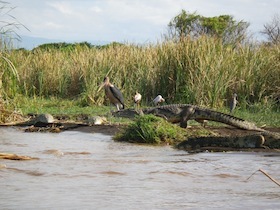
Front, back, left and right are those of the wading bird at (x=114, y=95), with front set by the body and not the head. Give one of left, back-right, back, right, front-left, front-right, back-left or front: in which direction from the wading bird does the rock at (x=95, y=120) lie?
left

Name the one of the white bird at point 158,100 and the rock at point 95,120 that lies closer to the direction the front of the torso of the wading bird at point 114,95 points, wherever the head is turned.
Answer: the rock

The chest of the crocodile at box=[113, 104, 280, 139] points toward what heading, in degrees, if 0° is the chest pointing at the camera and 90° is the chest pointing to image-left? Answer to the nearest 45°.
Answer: approximately 90°

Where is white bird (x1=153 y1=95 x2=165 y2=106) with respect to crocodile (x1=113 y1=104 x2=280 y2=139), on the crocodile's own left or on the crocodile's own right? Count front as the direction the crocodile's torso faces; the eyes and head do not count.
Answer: on the crocodile's own right

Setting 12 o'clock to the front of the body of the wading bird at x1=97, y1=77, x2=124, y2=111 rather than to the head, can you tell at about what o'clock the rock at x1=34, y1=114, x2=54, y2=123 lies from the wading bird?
The rock is roughly at 10 o'clock from the wading bird.

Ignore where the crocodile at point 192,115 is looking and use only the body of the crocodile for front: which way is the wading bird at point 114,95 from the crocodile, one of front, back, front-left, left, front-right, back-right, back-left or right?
front-right

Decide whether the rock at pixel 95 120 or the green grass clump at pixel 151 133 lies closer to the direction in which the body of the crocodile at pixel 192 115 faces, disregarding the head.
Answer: the rock

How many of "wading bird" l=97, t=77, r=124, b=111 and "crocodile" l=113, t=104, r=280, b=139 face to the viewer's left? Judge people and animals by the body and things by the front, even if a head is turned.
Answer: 2

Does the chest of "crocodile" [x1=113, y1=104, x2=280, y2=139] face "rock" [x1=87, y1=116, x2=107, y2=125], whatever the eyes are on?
yes

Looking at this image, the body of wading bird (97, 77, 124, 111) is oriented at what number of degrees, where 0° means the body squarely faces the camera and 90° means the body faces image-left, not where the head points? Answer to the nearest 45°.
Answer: approximately 90°

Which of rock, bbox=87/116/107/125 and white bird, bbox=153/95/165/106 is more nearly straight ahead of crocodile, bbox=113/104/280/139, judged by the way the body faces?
the rock

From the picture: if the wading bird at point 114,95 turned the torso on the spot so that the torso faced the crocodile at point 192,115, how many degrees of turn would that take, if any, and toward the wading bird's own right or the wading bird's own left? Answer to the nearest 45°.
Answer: approximately 135° to the wading bird's own left
